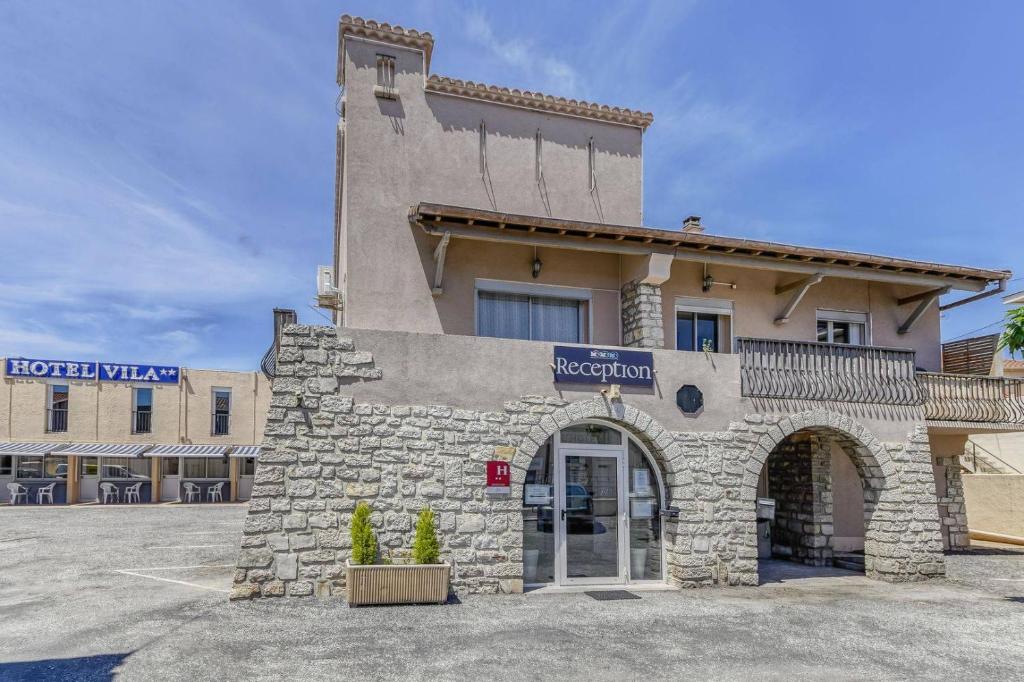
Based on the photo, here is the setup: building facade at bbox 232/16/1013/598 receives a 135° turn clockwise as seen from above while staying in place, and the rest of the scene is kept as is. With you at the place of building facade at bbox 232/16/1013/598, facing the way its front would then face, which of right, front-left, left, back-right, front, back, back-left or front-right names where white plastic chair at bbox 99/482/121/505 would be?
front

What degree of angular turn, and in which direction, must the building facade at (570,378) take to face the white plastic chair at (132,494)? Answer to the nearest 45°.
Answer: approximately 135° to its right

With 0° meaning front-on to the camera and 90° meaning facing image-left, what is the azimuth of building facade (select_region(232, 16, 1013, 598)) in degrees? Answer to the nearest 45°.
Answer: approximately 0°

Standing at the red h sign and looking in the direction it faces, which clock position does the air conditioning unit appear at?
The air conditioning unit is roughly at 5 o'clock from the red h sign.

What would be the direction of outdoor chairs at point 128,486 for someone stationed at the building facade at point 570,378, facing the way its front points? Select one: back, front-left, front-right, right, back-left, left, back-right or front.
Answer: back-right

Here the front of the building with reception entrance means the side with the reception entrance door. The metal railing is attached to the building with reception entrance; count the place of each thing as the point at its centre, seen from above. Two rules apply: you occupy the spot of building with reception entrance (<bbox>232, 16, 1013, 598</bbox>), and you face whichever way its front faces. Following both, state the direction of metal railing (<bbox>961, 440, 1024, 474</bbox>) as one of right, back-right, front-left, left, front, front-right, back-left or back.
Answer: back-left

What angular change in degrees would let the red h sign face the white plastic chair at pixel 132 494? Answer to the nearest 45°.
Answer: approximately 135° to its right
